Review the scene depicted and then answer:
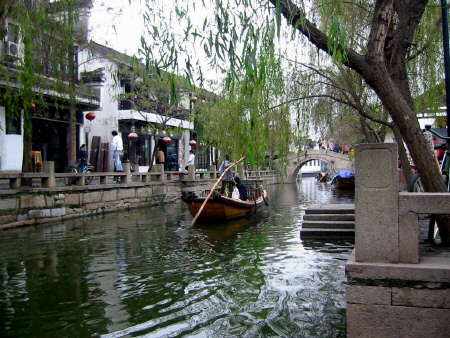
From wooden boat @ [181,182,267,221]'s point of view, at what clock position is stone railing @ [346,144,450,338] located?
The stone railing is roughly at 4 o'clock from the wooden boat.

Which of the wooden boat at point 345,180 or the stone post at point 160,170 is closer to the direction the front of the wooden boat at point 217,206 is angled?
the wooden boat

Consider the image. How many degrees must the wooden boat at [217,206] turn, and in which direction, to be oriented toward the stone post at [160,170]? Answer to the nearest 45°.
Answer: approximately 45° to its left

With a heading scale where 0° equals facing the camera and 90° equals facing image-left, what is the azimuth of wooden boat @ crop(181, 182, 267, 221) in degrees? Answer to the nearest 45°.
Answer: approximately 225°

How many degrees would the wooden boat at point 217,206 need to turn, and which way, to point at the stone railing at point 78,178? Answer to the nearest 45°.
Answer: approximately 135° to its left

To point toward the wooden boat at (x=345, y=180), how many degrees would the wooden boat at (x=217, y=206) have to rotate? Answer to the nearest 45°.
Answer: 0° — it already faces it

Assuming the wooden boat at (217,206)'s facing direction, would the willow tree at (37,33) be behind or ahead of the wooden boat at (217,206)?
behind

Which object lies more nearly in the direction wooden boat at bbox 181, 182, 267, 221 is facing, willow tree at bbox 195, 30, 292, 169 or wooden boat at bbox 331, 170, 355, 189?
the wooden boat
